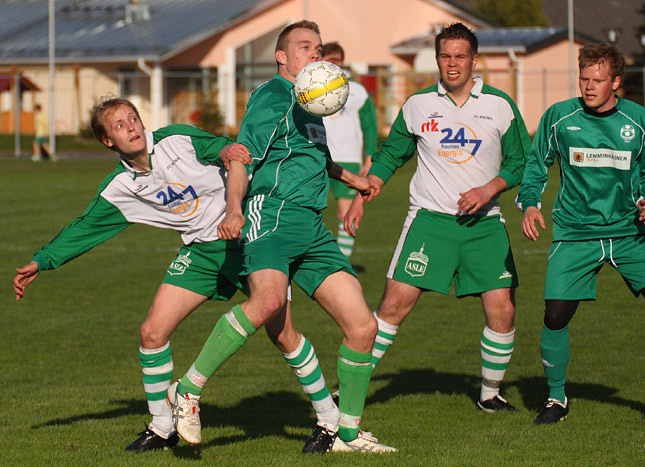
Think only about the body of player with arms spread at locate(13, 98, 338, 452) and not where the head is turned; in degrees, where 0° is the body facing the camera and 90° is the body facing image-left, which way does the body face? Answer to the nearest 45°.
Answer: approximately 0°

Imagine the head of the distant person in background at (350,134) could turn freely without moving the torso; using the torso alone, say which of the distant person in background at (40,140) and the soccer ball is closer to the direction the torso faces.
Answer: the soccer ball

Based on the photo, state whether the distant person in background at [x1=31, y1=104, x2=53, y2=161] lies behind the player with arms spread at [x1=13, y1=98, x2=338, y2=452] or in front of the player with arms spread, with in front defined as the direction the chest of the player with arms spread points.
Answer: behind

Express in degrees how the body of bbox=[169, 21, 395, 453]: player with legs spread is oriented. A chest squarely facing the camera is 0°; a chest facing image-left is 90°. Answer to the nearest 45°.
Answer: approximately 315°
